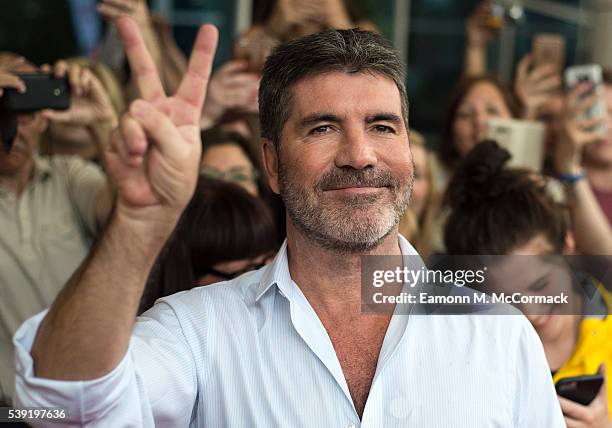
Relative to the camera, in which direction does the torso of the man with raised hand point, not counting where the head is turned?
toward the camera

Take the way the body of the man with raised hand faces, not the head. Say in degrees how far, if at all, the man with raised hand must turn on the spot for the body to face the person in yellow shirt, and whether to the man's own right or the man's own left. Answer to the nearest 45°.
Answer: approximately 135° to the man's own left

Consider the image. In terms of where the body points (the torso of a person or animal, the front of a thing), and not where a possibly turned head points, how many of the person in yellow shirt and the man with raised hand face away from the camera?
0

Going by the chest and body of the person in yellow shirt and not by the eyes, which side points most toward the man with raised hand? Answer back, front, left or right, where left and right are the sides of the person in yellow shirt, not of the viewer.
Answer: front
